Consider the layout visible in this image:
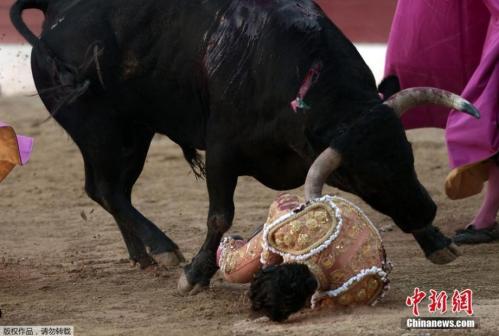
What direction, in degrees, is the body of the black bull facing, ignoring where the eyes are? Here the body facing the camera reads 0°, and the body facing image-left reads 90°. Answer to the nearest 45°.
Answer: approximately 270°

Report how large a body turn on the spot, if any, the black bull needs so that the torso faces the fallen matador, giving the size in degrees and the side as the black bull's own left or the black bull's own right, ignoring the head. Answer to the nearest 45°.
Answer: approximately 45° to the black bull's own right
